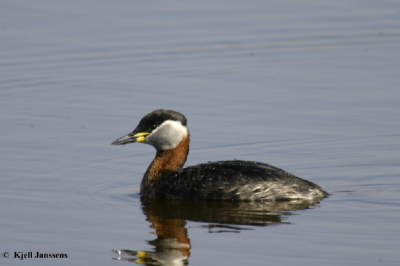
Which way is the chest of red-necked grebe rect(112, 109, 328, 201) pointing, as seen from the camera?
to the viewer's left
